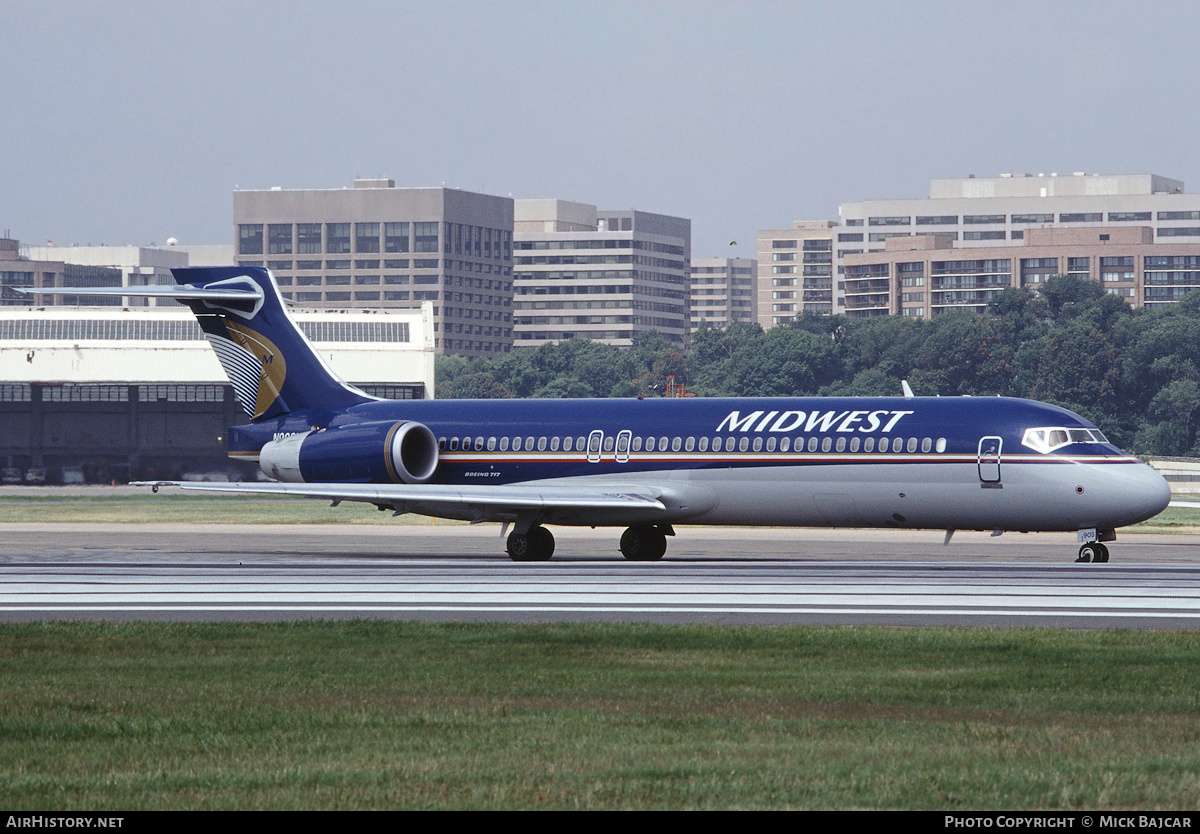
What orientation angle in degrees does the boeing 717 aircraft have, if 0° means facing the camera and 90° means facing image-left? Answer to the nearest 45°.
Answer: approximately 315°
